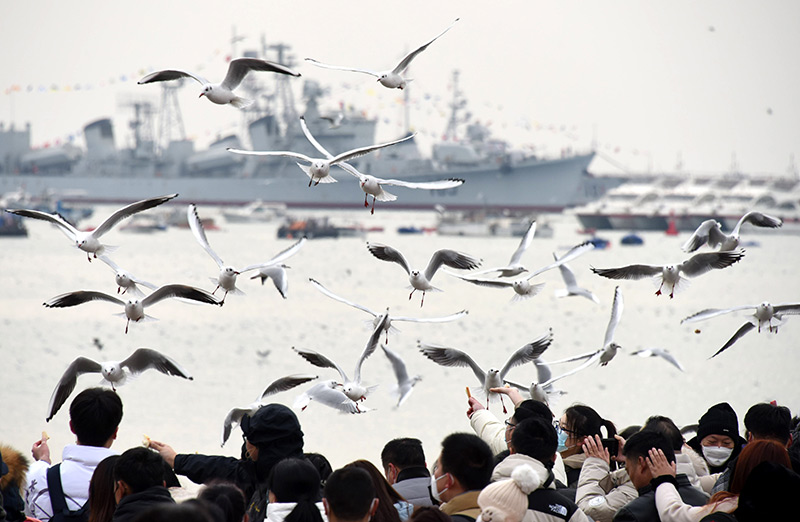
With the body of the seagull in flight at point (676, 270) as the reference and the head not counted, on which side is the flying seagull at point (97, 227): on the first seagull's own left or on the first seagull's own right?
on the first seagull's own right

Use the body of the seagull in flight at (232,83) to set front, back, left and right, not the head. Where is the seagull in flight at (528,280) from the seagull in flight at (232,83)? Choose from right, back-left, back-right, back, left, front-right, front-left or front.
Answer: back-left

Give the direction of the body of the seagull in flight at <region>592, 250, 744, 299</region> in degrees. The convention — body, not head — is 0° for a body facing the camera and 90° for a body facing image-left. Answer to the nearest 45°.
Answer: approximately 0°

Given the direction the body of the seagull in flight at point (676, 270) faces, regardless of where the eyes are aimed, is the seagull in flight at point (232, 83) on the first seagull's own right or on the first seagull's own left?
on the first seagull's own right

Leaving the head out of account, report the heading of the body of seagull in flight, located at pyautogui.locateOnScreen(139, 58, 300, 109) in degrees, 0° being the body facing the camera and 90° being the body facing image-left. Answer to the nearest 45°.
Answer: approximately 45°

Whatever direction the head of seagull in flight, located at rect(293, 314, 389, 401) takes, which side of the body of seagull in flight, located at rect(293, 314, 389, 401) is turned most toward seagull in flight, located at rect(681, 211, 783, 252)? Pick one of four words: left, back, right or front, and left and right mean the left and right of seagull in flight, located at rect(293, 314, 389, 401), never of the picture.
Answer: back

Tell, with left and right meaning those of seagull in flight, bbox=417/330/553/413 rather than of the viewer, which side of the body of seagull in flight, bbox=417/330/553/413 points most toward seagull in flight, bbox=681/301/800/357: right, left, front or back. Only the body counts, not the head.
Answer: left

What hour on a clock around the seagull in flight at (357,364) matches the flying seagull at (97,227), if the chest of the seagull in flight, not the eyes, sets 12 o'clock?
The flying seagull is roughly at 2 o'clock from the seagull in flight.

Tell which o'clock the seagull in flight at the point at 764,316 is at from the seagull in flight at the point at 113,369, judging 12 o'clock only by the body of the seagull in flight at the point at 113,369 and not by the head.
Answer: the seagull in flight at the point at 764,316 is roughly at 9 o'clock from the seagull in flight at the point at 113,369.

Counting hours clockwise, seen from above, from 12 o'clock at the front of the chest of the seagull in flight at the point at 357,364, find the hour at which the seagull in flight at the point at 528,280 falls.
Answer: the seagull in flight at the point at 528,280 is roughly at 6 o'clock from the seagull in flight at the point at 357,364.
